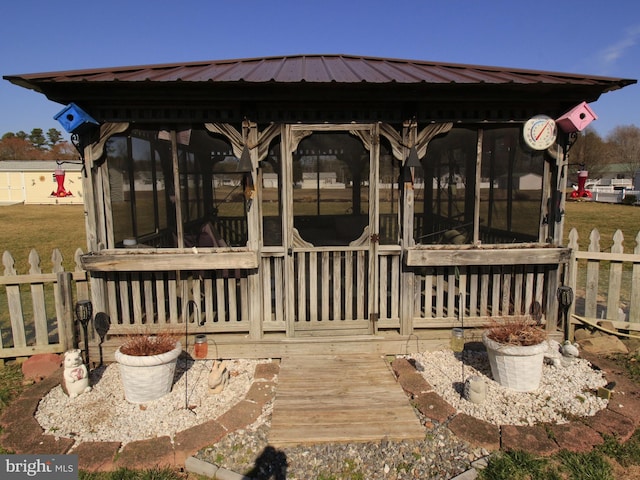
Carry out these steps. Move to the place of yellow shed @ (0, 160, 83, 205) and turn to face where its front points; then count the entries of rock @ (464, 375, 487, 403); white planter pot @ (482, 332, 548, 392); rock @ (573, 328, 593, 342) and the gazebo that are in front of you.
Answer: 4

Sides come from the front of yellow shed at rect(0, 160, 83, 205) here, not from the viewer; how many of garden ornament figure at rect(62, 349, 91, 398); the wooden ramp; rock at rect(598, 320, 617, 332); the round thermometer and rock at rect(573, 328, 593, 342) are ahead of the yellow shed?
5

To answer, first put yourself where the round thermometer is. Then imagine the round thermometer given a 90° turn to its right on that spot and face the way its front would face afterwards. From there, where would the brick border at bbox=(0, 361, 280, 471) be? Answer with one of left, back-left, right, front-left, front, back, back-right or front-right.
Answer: front-left

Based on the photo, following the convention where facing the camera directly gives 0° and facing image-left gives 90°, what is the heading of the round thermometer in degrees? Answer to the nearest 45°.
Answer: approximately 0°

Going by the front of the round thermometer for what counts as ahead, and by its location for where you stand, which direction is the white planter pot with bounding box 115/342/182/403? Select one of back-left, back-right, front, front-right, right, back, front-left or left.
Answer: front-right

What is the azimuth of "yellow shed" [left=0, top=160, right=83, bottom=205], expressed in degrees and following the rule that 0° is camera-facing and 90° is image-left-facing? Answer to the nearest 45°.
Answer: approximately 0°

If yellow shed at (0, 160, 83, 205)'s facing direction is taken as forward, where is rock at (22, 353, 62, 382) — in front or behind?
in front

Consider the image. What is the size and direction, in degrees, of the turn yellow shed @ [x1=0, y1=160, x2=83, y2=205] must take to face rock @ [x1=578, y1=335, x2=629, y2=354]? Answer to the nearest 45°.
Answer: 0° — it already faces it
